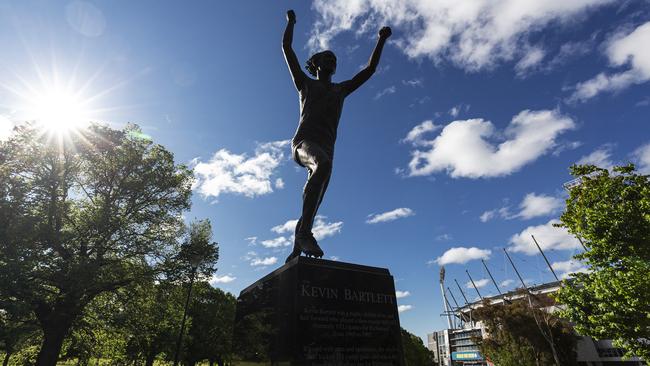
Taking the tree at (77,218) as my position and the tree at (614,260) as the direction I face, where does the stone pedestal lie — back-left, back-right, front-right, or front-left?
front-right

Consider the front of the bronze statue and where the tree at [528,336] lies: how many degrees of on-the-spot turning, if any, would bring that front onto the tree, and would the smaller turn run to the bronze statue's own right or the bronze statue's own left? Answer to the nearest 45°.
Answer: approximately 90° to the bronze statue's own left

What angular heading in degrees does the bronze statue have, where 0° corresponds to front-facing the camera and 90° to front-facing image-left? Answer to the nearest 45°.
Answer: approximately 315°

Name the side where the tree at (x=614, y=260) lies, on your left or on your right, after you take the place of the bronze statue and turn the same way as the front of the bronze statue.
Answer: on your left

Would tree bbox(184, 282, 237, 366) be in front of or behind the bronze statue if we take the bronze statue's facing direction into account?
behind
